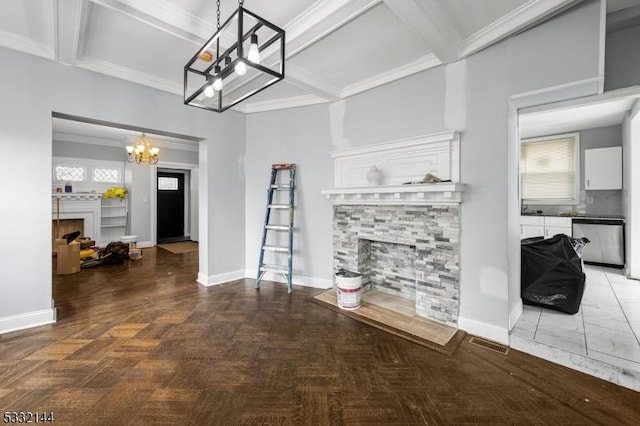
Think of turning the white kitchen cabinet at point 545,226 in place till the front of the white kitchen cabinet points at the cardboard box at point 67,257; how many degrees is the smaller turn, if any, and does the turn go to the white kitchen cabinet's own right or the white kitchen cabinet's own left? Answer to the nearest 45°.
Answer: approximately 45° to the white kitchen cabinet's own right

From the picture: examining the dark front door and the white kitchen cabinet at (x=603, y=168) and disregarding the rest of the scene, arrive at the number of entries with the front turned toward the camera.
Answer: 2

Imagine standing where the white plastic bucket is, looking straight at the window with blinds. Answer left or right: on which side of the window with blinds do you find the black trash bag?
right

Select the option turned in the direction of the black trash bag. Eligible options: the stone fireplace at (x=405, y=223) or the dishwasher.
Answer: the dishwasher

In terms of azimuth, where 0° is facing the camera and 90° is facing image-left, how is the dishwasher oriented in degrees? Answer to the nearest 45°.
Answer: approximately 0°
